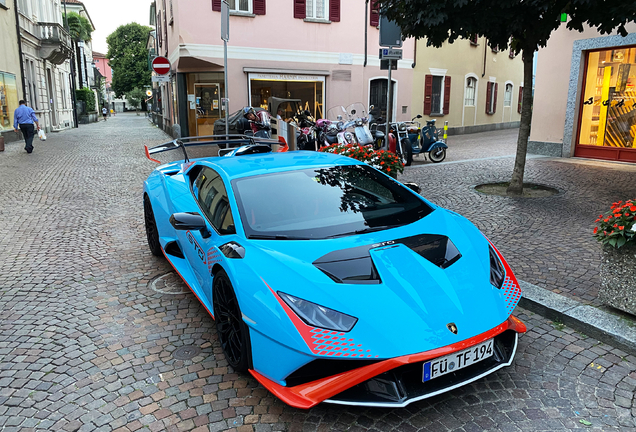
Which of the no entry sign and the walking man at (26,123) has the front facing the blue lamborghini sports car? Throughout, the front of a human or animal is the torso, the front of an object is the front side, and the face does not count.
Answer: the no entry sign

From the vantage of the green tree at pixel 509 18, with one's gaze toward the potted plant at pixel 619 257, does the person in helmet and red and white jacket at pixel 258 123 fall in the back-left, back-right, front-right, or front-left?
back-right

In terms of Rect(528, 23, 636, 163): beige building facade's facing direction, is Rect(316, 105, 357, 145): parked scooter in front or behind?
in front

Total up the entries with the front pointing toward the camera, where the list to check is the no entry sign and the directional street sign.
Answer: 2
